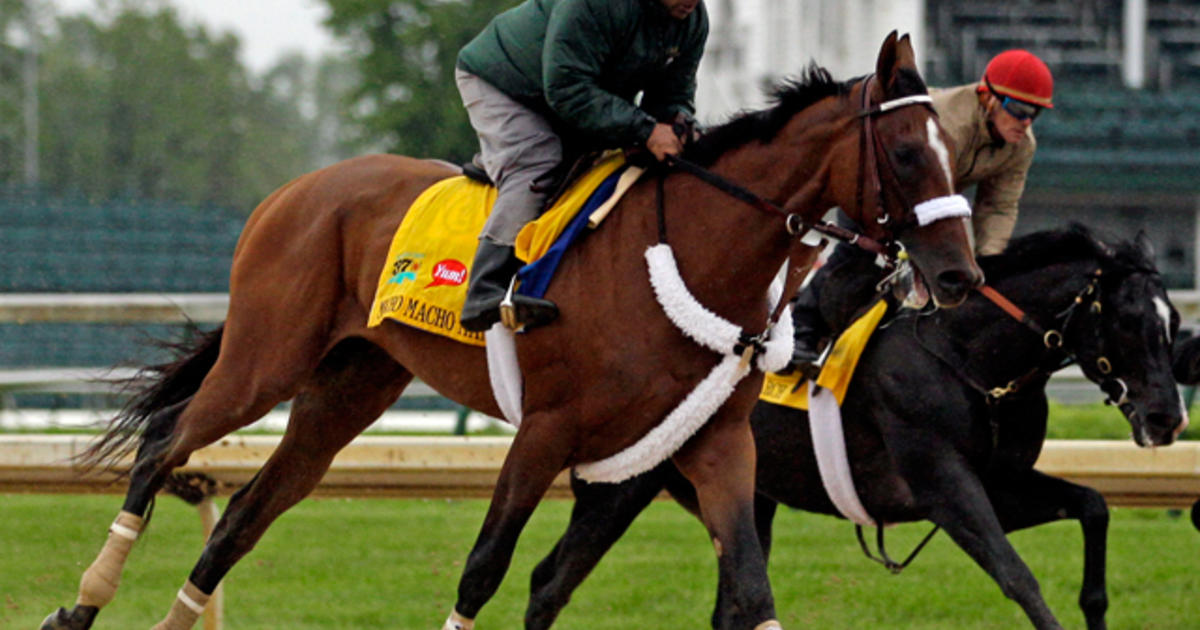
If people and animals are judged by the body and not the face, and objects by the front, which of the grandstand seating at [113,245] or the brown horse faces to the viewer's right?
the brown horse

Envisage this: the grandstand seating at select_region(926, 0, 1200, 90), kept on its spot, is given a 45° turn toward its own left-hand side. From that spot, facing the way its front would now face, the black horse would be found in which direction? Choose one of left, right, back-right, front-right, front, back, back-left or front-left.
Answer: front-right

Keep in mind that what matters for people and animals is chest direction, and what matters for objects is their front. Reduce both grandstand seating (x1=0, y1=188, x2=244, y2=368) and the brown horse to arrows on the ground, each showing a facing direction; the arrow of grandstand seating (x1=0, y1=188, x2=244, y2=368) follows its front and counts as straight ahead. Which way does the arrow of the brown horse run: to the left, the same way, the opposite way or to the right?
to the left

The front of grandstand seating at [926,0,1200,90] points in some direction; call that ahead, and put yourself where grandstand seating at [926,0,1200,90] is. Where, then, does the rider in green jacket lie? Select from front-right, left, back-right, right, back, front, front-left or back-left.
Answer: front

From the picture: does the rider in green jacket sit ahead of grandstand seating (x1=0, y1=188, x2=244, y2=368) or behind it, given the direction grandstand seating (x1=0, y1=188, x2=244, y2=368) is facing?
ahead

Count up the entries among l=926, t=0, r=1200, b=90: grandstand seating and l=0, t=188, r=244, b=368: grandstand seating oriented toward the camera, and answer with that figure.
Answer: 2

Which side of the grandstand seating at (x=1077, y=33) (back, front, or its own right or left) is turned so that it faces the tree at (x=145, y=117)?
right

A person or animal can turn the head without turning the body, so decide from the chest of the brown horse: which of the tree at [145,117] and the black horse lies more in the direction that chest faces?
the black horse

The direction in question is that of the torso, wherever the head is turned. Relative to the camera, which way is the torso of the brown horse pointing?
to the viewer's right

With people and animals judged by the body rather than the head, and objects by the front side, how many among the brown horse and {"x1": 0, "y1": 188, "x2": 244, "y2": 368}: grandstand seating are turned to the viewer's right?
1

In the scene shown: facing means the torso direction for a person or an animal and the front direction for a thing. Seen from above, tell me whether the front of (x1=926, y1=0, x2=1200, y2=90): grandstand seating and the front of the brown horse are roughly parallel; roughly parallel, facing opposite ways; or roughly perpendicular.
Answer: roughly perpendicular

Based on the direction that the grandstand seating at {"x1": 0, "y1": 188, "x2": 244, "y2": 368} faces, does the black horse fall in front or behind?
in front

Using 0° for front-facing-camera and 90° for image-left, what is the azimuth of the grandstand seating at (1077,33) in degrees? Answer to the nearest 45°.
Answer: approximately 0°

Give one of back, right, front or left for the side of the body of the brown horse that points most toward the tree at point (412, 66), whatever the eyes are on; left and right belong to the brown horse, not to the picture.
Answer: left

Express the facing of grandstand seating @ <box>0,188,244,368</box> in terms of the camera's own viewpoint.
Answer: facing the viewer

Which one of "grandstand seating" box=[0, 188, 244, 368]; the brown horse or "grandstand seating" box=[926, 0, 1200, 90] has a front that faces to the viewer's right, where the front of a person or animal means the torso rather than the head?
the brown horse

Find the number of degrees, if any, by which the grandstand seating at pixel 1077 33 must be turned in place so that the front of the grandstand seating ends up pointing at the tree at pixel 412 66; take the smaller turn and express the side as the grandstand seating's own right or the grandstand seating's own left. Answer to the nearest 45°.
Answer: approximately 90° to the grandstand seating's own right

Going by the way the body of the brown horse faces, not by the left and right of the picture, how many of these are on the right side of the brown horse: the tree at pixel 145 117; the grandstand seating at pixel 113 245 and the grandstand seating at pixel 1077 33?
0
